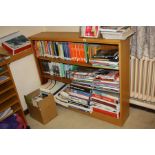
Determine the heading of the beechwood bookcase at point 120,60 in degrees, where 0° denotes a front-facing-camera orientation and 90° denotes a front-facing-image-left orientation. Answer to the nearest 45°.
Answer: approximately 45°

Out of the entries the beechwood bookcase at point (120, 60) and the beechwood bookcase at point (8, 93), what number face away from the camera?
0

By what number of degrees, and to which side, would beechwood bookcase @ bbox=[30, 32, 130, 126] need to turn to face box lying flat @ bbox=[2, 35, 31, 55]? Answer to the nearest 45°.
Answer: approximately 45° to its right

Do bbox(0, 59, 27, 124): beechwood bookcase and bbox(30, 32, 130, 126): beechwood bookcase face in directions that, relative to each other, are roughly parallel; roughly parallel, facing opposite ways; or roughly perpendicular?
roughly perpendicular

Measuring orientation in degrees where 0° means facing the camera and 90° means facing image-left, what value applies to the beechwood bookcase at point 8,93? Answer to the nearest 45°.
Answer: approximately 315°

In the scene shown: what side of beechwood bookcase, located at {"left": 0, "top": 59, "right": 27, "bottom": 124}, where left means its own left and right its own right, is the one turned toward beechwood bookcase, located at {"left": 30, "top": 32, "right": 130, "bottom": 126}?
front

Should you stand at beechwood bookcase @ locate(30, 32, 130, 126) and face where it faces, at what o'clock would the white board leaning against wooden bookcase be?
The white board leaning against wooden bookcase is roughly at 2 o'clock from the beechwood bookcase.
